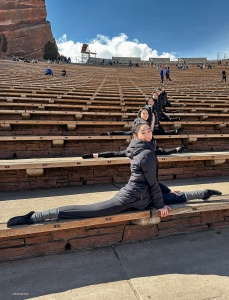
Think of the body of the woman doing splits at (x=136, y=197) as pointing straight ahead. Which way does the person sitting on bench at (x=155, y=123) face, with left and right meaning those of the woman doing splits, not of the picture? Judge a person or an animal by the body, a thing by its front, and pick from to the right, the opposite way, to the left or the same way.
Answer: the same way

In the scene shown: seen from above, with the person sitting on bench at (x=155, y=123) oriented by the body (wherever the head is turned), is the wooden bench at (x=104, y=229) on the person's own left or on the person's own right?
on the person's own right
